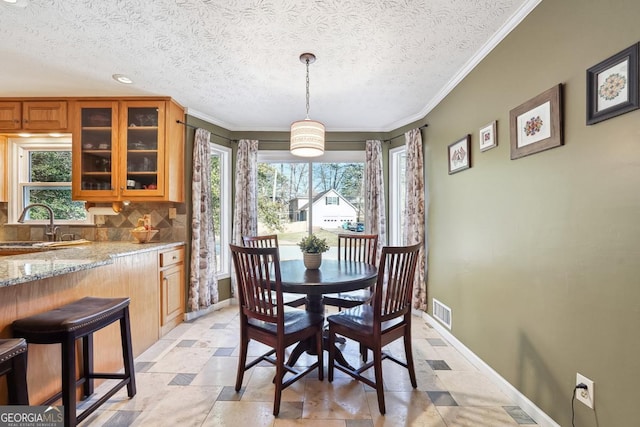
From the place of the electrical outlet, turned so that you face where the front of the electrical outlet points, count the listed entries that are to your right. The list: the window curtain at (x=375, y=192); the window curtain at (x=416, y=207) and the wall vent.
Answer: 3

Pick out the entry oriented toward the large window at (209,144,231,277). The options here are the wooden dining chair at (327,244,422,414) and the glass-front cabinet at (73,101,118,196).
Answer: the wooden dining chair

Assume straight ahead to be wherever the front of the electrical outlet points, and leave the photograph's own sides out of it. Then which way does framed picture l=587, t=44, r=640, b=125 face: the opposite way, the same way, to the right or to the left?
the same way

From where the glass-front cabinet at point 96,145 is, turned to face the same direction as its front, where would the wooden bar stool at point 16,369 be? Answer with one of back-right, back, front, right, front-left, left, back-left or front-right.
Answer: front

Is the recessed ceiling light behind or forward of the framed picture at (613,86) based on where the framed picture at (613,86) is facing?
forward

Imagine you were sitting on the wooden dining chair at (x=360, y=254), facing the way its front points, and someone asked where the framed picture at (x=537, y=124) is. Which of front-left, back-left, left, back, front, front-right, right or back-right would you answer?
left

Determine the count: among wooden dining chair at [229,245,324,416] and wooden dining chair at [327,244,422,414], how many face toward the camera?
0

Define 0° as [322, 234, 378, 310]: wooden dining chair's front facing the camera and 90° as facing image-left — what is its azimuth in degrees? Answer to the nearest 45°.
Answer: approximately 45°

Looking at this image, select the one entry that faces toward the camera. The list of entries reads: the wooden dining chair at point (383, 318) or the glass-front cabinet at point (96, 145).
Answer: the glass-front cabinet

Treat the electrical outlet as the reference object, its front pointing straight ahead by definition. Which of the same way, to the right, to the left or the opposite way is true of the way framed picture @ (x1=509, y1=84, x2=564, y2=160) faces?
the same way

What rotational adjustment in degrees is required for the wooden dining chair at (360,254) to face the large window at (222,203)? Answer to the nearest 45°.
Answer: approximately 90° to its right

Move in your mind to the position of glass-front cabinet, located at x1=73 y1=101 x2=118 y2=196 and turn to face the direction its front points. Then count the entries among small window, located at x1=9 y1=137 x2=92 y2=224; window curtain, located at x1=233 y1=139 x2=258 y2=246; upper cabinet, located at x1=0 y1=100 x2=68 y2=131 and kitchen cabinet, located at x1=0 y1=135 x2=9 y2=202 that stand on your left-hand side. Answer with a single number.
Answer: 1

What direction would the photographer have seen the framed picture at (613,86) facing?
facing the viewer and to the left of the viewer

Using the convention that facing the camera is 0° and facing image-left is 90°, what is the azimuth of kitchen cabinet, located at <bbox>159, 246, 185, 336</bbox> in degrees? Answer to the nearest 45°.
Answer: approximately 315°

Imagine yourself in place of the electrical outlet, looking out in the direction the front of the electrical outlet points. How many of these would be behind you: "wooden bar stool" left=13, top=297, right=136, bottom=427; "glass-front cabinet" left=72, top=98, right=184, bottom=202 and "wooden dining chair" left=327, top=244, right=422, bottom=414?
0
